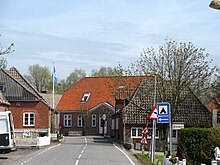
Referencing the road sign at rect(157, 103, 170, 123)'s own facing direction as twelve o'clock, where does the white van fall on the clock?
The white van is roughly at 4 o'clock from the road sign.

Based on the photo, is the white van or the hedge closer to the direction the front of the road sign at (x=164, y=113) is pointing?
the hedge

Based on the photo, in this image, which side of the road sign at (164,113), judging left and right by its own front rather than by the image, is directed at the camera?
front
